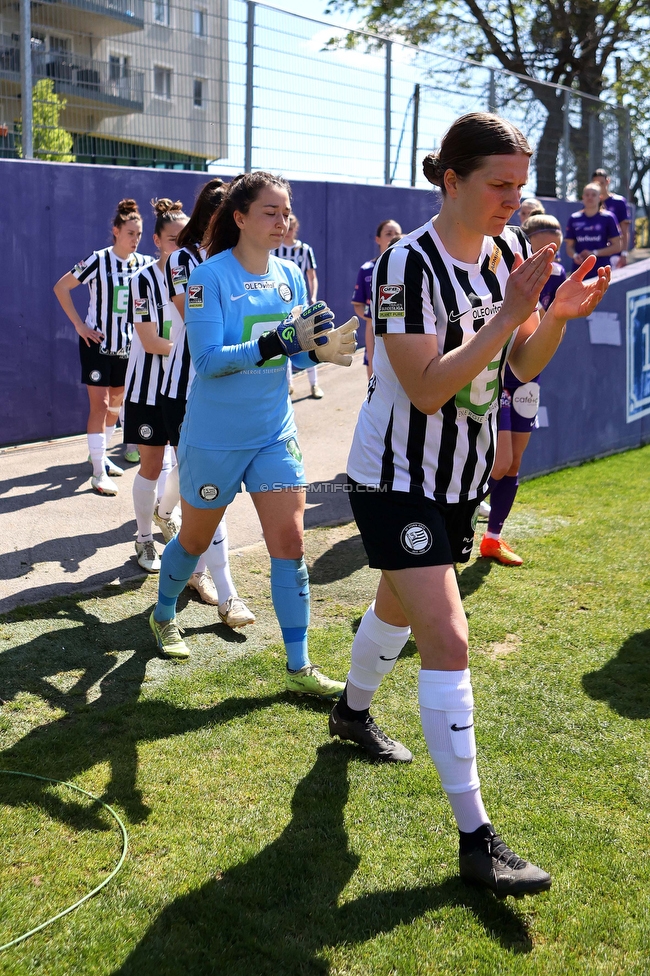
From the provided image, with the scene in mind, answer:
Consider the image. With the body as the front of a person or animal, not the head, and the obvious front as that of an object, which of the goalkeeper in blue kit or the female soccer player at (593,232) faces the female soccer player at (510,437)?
the female soccer player at (593,232)

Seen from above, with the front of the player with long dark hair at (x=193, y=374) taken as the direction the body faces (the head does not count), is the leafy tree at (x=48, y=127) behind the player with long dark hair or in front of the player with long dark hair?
behind

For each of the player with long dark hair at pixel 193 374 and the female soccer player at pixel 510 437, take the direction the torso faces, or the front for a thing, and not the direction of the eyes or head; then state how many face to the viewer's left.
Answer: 0

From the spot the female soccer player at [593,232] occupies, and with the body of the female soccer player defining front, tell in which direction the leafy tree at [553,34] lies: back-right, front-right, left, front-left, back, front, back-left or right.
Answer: back

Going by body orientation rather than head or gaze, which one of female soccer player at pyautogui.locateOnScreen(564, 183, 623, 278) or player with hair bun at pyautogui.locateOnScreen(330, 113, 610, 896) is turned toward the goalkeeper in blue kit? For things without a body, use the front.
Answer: the female soccer player

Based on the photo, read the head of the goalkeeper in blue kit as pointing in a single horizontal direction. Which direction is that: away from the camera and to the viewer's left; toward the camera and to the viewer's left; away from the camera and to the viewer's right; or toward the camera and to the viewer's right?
toward the camera and to the viewer's right

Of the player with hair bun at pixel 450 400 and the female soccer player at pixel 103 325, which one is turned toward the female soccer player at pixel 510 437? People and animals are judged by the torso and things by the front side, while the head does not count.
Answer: the female soccer player at pixel 103 325

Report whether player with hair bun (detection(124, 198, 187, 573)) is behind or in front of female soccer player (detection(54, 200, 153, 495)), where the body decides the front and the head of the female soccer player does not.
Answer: in front

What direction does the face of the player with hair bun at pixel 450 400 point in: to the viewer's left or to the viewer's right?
to the viewer's right

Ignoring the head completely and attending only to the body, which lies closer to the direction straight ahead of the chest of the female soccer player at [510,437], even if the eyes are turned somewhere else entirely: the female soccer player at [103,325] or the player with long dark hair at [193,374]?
the player with long dark hair

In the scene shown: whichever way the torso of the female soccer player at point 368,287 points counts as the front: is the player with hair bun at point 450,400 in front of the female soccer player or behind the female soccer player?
in front

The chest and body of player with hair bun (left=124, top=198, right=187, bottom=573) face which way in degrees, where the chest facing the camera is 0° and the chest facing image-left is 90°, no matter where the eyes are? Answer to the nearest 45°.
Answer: approximately 315°

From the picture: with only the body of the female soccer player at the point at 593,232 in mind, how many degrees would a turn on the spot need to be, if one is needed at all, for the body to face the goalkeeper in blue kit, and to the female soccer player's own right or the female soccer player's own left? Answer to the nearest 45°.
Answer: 0° — they already face them
